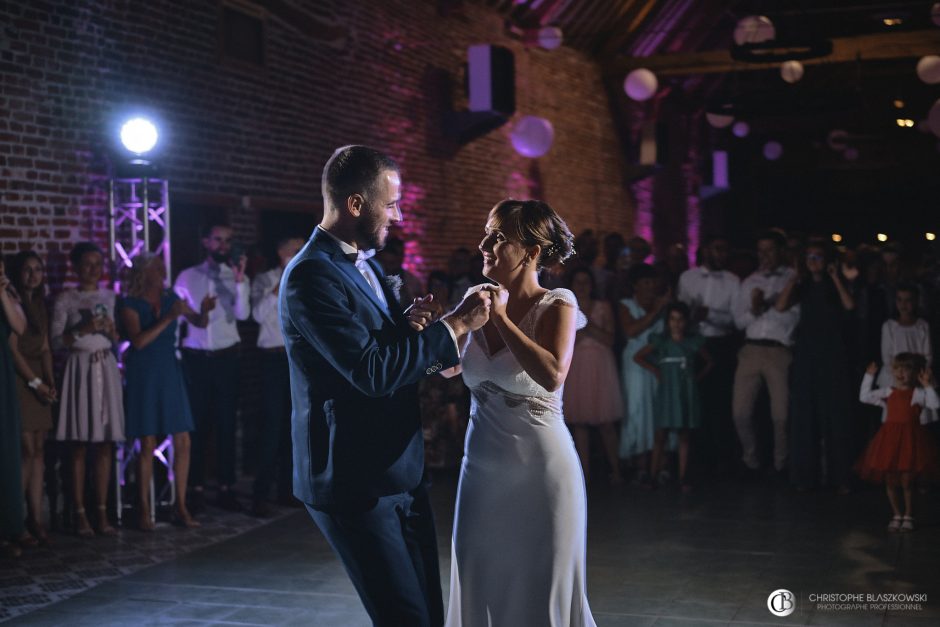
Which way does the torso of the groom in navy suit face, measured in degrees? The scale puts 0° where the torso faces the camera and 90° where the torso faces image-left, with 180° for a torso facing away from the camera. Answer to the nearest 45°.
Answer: approximately 270°

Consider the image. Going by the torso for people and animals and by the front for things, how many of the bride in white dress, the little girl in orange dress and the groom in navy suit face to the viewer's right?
1

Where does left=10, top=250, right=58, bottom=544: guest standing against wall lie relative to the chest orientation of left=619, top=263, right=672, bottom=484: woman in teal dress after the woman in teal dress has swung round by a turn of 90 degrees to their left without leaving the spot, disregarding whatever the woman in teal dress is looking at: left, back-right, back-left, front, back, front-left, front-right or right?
back

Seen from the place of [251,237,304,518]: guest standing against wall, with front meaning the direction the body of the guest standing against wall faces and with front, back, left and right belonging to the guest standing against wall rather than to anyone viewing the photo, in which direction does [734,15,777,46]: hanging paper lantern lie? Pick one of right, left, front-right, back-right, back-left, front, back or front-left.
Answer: left

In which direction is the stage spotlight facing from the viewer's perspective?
toward the camera

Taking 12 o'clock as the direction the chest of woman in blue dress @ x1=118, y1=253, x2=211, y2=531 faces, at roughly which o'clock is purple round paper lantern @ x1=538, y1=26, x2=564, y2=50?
The purple round paper lantern is roughly at 9 o'clock from the woman in blue dress.

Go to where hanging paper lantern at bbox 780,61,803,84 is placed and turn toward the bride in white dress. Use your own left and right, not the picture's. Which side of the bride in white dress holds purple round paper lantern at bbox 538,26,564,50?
right

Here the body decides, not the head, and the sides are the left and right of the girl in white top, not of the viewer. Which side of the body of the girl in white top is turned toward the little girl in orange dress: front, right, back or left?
front

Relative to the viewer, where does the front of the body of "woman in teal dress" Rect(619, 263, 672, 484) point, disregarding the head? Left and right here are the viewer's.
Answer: facing the viewer and to the right of the viewer

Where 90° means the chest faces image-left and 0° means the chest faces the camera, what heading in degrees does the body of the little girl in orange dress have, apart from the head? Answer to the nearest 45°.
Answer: approximately 0°

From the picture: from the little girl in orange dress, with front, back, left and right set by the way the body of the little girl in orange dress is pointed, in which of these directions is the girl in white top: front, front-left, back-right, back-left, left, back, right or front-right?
back

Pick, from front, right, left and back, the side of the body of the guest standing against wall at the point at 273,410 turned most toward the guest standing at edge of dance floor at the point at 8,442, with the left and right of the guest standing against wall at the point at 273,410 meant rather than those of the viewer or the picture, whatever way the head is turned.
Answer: right

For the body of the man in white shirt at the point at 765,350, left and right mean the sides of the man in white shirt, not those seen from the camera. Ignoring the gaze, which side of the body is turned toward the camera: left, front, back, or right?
front
